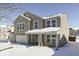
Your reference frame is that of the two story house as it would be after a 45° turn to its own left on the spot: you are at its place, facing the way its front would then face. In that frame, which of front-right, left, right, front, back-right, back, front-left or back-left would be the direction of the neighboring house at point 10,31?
right

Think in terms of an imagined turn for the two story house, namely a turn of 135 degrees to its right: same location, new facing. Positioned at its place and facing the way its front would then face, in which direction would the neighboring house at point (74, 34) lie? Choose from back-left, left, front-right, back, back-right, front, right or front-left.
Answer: right

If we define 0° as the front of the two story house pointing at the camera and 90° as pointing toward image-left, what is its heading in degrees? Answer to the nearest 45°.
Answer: approximately 45°
